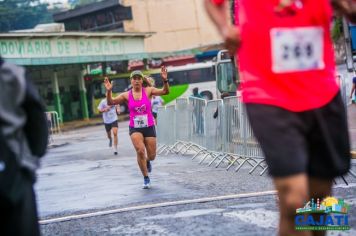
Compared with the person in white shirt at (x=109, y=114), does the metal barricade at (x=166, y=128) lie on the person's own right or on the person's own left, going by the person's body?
on the person's own left

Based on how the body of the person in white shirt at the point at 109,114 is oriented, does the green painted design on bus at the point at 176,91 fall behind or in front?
behind

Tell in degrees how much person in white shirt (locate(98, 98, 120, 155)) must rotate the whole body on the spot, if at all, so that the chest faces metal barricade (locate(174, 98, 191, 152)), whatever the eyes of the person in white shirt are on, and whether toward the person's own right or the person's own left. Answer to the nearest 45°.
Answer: approximately 45° to the person's own left

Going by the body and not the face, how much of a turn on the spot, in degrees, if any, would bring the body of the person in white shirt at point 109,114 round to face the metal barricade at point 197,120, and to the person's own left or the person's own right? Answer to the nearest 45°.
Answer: approximately 45° to the person's own left

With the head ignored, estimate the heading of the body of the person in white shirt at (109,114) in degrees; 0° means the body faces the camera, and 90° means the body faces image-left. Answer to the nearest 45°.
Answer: approximately 0°

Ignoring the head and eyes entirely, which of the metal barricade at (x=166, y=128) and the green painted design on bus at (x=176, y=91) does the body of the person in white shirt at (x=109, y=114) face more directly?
the metal barricade

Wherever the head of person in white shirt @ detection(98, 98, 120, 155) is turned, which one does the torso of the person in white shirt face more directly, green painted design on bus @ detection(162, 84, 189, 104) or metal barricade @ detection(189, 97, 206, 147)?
the metal barricade

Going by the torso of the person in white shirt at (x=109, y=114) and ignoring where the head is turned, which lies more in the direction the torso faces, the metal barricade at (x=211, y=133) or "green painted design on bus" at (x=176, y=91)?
the metal barricade
